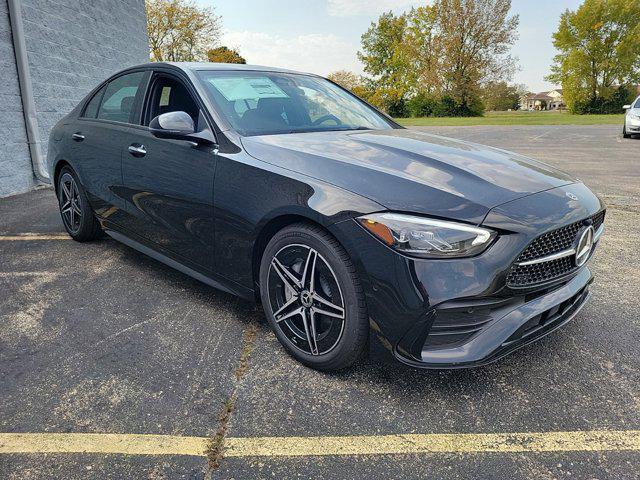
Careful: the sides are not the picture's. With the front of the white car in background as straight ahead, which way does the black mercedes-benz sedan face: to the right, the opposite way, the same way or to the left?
to the left

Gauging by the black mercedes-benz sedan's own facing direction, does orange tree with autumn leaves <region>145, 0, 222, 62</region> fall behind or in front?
behind

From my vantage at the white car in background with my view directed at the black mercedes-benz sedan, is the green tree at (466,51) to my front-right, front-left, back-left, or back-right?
back-right

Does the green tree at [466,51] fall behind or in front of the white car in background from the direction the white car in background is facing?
behind

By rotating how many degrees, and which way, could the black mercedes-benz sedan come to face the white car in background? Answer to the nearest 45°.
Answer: approximately 90° to its left

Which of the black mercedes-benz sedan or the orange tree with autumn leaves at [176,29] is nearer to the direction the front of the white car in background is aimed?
the black mercedes-benz sedan

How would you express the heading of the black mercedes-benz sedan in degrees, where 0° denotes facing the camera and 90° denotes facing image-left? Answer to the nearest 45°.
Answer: approximately 315°

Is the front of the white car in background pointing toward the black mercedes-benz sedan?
yes

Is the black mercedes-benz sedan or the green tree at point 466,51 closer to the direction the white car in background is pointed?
the black mercedes-benz sedan
